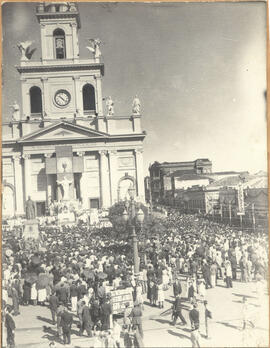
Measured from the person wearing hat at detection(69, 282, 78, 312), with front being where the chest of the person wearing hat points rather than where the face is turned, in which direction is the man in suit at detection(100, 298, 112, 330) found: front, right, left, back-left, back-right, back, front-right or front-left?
back-right

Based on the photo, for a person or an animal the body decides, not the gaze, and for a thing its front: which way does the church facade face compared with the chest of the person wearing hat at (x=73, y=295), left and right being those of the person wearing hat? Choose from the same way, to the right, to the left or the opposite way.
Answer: the opposite way

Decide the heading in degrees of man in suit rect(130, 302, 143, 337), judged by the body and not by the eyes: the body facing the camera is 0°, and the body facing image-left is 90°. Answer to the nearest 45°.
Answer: approximately 180°

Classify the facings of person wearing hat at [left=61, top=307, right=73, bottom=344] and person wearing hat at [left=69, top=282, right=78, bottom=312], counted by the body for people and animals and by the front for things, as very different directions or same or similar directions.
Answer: same or similar directions

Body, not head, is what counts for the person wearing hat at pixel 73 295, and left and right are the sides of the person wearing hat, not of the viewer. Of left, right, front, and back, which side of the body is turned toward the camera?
back

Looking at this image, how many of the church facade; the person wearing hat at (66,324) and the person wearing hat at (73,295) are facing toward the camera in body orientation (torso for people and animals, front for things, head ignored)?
1

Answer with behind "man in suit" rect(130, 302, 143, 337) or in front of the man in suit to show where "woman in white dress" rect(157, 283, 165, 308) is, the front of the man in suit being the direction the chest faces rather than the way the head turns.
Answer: in front

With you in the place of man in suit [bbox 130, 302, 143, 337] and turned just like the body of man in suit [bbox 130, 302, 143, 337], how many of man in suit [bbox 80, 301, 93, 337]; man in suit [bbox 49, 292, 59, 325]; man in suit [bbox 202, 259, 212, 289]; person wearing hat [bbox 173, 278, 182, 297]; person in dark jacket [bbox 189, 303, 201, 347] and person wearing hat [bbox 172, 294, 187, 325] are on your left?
2

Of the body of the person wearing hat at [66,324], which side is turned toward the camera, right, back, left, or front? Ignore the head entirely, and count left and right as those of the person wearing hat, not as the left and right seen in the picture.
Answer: back
